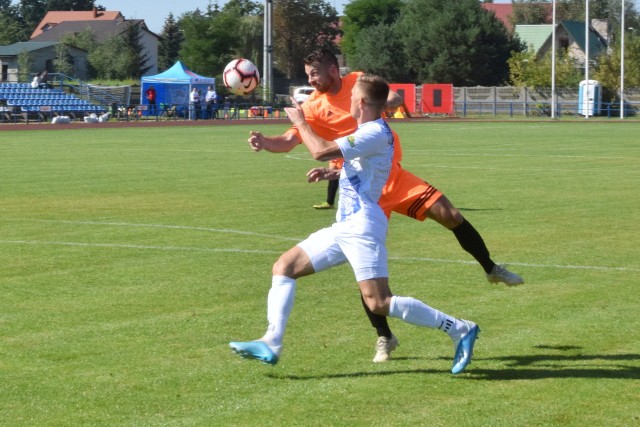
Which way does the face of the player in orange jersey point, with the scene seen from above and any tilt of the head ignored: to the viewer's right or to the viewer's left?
to the viewer's left

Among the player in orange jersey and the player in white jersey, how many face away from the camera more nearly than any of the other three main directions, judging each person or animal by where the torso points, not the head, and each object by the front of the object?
0

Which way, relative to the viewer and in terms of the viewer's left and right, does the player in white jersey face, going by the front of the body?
facing to the left of the viewer

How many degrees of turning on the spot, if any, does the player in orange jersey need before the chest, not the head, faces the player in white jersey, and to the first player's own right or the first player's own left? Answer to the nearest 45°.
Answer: approximately 45° to the first player's own left

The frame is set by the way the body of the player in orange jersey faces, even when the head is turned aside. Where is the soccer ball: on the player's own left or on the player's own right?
on the player's own right

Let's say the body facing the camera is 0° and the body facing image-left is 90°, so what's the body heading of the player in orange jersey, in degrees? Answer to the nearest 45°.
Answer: approximately 45°

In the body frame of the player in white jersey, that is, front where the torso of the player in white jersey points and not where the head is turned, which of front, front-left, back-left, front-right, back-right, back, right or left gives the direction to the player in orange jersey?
right
